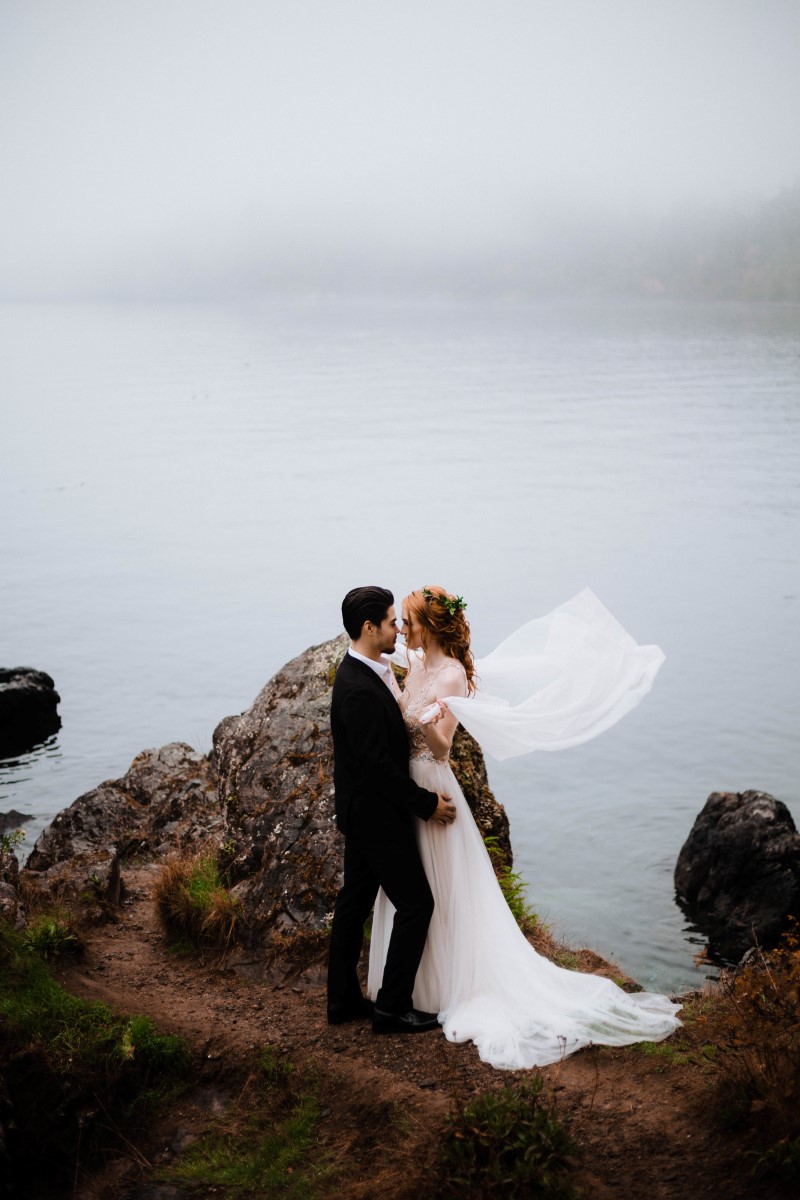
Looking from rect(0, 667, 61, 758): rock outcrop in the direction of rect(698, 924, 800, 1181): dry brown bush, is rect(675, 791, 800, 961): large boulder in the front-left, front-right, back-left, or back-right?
front-left

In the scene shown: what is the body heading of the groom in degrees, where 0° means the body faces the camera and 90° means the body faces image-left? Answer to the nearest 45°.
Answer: approximately 270°

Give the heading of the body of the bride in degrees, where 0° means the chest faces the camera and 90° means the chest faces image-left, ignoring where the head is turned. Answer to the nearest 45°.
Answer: approximately 90°

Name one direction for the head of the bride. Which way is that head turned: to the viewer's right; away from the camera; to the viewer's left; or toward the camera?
to the viewer's left

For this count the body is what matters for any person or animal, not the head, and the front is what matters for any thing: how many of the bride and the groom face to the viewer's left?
1

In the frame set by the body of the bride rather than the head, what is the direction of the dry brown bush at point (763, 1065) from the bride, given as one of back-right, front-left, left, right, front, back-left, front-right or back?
back-left

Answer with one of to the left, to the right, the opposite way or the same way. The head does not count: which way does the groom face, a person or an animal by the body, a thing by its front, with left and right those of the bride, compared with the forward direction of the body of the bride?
the opposite way

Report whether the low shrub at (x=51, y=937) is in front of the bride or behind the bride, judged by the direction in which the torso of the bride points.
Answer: in front

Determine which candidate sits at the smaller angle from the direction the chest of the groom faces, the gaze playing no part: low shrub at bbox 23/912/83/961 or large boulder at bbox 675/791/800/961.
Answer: the large boulder

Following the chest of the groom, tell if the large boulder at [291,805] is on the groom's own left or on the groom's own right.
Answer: on the groom's own left

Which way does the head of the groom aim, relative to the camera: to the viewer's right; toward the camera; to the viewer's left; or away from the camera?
to the viewer's right
